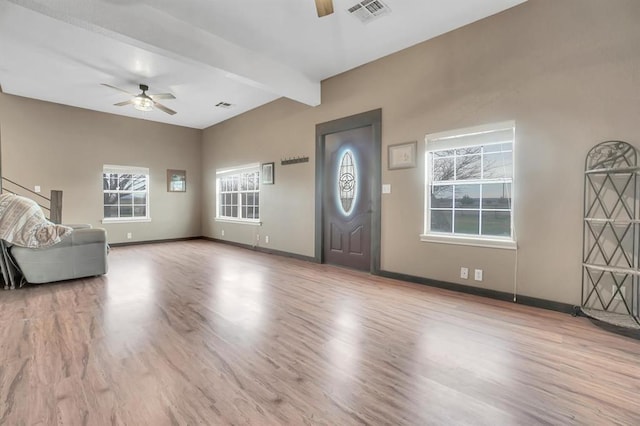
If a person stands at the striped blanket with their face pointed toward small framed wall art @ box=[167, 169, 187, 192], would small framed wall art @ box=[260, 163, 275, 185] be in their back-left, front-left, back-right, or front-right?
front-right

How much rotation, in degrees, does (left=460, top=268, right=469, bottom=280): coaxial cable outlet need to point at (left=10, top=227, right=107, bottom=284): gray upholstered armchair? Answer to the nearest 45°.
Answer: approximately 90° to its right

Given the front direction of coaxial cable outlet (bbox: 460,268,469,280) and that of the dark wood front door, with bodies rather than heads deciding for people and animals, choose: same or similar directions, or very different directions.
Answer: same or similar directions

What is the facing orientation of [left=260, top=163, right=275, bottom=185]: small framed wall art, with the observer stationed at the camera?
facing the viewer and to the left of the viewer

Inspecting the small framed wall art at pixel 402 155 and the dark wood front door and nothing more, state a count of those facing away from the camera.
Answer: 0

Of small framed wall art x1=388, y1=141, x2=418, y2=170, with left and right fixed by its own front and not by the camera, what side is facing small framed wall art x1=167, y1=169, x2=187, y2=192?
right

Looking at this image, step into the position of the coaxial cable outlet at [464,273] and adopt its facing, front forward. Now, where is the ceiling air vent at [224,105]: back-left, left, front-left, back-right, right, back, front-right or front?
right

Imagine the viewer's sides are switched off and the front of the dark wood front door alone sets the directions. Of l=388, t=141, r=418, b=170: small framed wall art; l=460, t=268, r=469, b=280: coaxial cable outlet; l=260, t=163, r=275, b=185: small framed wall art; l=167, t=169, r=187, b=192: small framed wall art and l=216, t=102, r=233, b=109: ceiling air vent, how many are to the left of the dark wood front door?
2

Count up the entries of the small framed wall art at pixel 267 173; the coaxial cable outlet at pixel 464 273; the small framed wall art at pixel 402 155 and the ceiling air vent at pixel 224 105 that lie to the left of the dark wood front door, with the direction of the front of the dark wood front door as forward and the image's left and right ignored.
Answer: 2

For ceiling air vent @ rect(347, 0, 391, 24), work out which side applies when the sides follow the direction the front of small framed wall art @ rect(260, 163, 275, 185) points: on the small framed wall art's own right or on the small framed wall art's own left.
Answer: on the small framed wall art's own left

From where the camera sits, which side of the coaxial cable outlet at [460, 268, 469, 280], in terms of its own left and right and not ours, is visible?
front

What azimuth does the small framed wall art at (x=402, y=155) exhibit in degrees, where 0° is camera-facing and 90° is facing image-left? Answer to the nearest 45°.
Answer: approximately 45°

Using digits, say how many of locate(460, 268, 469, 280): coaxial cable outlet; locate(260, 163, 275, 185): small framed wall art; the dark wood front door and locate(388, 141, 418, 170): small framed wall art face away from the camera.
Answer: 0

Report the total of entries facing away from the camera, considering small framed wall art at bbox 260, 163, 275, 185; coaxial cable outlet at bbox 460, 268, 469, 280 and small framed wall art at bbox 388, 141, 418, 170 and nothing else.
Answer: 0
